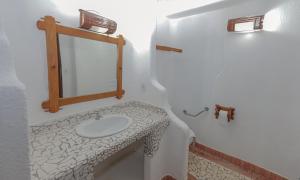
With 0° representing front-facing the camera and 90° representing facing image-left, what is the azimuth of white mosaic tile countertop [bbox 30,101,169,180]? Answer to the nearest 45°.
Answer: approximately 315°

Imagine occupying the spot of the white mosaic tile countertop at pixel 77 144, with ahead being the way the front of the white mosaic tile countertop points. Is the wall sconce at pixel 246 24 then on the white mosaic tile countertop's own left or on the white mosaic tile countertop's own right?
on the white mosaic tile countertop's own left

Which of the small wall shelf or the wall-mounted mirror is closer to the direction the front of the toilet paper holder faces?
the wall-mounted mirror

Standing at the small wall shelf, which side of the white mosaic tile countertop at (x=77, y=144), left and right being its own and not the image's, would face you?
left

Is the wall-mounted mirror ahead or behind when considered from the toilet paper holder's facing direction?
ahead

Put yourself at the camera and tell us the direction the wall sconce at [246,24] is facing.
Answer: facing the viewer and to the left of the viewer
